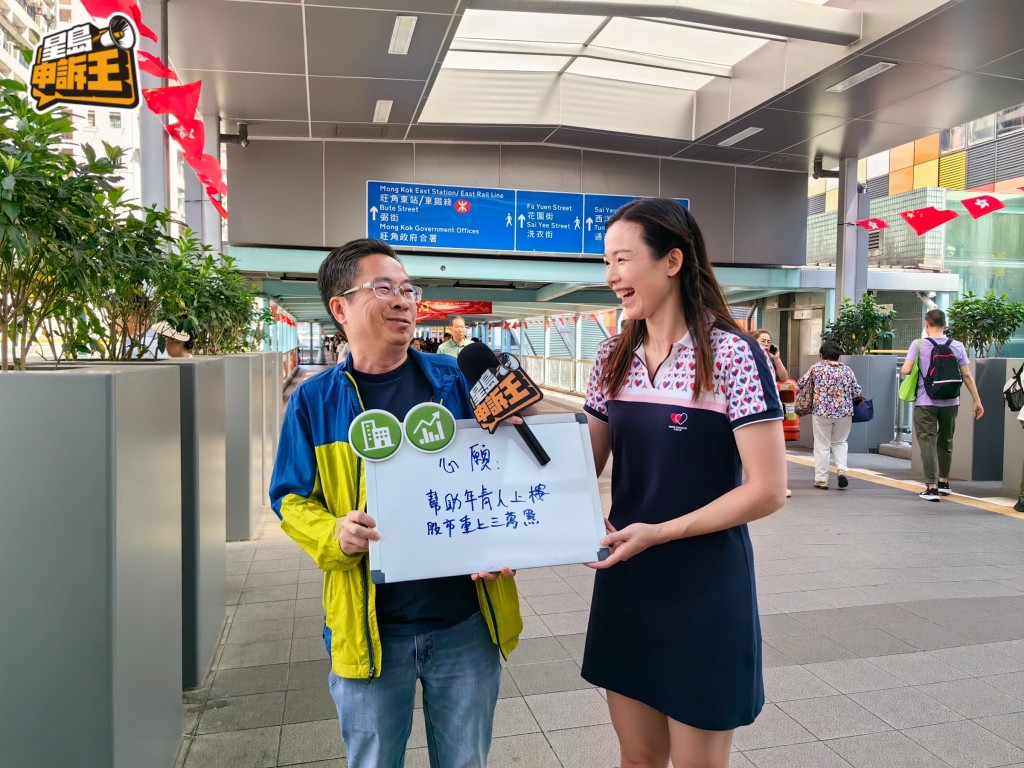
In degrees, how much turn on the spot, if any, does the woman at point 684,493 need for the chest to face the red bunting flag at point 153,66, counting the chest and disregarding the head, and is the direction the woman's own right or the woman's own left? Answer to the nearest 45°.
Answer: approximately 90° to the woman's own right

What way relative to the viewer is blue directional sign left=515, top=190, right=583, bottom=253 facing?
toward the camera

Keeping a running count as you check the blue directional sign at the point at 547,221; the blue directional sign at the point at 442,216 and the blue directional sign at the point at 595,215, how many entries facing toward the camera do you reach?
3

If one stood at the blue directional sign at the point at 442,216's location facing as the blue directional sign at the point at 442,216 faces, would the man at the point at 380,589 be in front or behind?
in front

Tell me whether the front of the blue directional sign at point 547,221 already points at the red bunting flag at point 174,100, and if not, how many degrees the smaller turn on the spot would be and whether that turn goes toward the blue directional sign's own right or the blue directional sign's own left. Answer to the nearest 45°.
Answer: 0° — it already faces it

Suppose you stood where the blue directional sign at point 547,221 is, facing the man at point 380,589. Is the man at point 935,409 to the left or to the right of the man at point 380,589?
left

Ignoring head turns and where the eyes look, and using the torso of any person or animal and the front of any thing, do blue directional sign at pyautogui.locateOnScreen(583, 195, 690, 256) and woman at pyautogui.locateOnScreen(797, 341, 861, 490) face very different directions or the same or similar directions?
very different directions

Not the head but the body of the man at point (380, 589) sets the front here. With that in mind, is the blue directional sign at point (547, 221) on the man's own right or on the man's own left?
on the man's own left

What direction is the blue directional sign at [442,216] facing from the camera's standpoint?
toward the camera

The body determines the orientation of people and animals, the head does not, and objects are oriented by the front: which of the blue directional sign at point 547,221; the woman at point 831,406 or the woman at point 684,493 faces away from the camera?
the woman at point 831,406

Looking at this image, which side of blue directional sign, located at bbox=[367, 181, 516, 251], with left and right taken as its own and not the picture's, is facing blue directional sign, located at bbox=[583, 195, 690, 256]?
left

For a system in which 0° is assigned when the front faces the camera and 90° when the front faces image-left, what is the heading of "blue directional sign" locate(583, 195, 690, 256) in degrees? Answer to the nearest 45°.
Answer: approximately 0°

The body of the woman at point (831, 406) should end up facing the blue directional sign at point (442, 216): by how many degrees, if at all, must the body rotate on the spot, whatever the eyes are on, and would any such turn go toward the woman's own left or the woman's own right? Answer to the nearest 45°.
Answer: approximately 90° to the woman's own left
